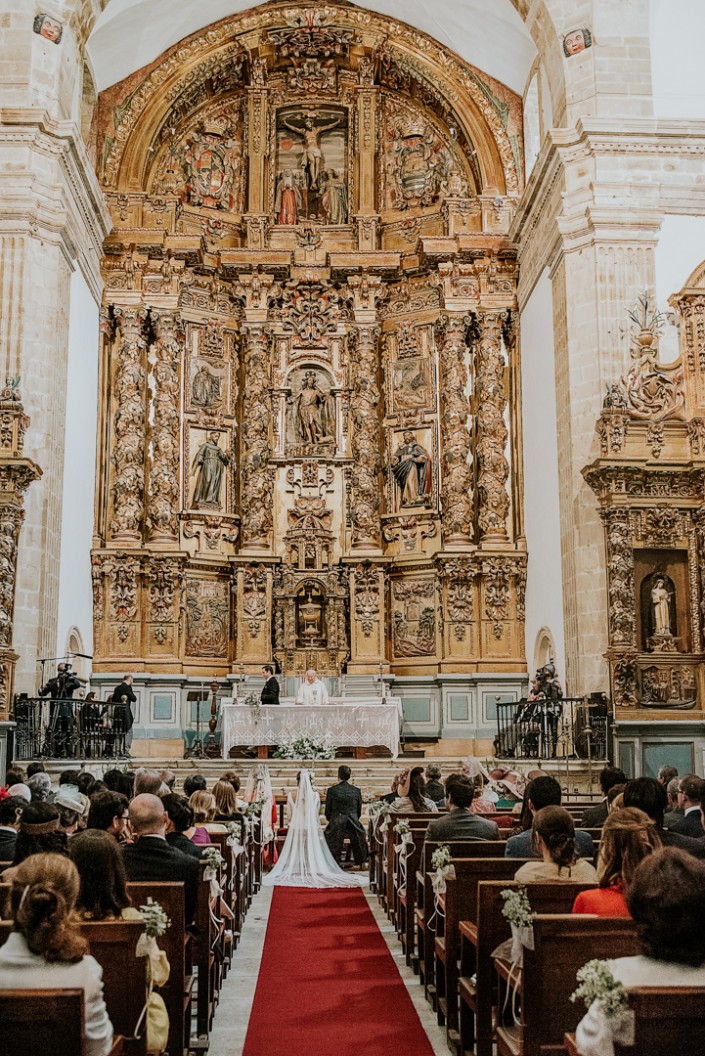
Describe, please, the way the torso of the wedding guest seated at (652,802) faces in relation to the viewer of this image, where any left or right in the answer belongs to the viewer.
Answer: facing away from the viewer

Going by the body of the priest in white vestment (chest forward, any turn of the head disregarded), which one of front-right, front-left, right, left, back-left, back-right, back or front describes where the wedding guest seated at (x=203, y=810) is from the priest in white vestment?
front

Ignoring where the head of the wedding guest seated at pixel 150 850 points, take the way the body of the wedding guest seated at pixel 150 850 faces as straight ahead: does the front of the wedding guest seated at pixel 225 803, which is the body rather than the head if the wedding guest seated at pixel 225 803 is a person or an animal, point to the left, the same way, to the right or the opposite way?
the same way

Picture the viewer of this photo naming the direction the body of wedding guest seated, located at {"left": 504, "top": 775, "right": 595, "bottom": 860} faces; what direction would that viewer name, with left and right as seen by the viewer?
facing away from the viewer

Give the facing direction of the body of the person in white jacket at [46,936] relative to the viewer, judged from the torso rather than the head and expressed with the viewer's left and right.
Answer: facing away from the viewer

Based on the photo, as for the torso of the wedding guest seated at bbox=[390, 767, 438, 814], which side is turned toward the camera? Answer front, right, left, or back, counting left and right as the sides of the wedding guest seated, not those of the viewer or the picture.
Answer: back

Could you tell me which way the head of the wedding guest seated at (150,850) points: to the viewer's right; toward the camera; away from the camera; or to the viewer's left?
away from the camera

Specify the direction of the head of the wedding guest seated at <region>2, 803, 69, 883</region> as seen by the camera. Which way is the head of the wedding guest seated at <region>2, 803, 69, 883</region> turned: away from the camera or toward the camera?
away from the camera

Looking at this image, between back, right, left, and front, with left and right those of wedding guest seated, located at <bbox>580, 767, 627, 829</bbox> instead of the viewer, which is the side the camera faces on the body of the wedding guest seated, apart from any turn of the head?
back

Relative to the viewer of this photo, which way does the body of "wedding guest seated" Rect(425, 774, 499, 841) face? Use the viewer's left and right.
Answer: facing away from the viewer

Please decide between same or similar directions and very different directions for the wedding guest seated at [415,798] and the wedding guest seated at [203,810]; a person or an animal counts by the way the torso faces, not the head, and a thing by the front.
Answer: same or similar directions

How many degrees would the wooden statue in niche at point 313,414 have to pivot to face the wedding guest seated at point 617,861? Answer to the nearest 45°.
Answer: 0° — it already faces them

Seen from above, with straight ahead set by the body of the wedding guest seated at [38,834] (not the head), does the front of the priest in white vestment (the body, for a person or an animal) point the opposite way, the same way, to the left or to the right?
the opposite way

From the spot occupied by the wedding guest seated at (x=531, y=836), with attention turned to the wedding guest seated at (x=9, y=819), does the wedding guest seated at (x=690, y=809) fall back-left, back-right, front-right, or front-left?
back-right

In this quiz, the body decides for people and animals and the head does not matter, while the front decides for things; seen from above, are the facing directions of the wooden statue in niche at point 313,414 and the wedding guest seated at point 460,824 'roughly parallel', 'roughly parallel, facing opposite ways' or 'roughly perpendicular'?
roughly parallel, facing opposite ways

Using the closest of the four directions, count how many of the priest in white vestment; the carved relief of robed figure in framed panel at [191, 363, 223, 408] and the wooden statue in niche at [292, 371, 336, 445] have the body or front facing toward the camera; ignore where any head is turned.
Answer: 3

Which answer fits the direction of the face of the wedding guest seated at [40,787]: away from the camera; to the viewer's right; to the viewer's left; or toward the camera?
away from the camera

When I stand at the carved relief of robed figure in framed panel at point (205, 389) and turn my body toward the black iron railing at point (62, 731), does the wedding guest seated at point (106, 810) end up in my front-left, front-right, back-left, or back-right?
front-left

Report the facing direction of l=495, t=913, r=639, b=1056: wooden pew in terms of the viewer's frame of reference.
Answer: facing away from the viewer

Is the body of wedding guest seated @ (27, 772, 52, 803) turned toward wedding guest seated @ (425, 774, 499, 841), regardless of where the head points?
no

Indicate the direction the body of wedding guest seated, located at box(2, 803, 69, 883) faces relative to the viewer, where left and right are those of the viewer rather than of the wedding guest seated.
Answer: facing away from the viewer

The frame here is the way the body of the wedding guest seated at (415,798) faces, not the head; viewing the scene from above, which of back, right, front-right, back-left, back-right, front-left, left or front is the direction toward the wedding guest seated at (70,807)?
back-left

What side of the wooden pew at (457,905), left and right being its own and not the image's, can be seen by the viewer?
back

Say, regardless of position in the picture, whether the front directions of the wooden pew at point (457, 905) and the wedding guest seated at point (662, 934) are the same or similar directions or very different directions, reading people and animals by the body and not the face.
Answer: same or similar directions

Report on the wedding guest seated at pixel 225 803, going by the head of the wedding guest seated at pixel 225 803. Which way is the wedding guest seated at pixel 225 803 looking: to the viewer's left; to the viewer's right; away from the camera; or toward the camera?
away from the camera
